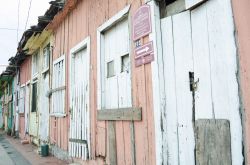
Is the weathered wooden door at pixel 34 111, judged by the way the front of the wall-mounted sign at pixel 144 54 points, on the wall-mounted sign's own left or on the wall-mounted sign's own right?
on the wall-mounted sign's own right

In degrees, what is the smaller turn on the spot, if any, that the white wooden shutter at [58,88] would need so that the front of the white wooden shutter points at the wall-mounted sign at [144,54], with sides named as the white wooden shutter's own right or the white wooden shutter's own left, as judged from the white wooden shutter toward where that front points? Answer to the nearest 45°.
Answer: approximately 45° to the white wooden shutter's own left

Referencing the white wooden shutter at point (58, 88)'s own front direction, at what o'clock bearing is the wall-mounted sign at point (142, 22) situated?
The wall-mounted sign is roughly at 10 o'clock from the white wooden shutter.

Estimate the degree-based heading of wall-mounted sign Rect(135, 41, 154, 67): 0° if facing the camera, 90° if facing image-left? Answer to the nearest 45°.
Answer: approximately 45°

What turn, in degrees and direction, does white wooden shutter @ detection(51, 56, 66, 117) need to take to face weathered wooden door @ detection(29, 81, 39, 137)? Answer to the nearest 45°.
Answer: approximately 135° to its right
